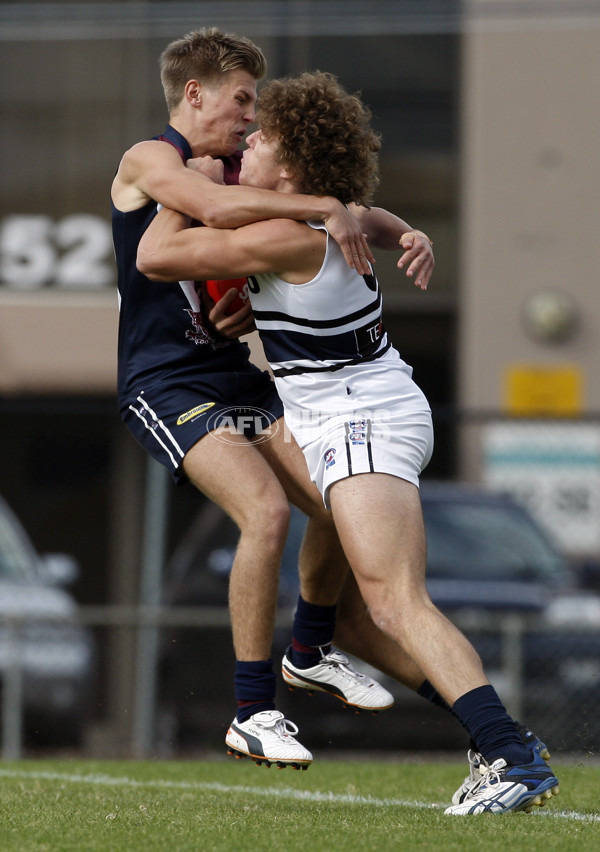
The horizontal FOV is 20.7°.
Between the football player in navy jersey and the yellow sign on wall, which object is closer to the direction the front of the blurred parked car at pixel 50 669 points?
the football player in navy jersey

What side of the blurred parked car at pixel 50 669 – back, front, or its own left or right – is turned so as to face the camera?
front

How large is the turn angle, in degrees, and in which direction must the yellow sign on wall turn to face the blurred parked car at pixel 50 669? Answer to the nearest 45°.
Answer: approximately 45° to its right

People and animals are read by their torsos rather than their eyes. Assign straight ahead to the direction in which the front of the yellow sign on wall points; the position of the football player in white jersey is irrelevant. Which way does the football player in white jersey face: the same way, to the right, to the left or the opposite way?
to the right

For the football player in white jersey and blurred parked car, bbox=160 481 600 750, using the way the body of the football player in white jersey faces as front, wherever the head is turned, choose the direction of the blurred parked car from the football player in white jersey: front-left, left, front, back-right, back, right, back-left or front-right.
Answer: right

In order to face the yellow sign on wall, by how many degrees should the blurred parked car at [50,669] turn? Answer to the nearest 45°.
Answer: approximately 135° to its left

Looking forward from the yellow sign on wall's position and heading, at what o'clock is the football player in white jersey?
The football player in white jersey is roughly at 12 o'clock from the yellow sign on wall.

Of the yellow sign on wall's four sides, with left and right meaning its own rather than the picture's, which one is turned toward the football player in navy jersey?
front

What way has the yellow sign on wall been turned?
toward the camera

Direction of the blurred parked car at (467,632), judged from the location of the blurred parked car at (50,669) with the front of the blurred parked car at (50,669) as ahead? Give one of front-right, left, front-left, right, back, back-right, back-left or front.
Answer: left

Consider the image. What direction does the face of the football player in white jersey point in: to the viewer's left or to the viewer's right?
to the viewer's left

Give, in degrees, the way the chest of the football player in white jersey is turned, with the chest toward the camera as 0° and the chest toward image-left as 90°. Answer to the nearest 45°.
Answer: approximately 90°

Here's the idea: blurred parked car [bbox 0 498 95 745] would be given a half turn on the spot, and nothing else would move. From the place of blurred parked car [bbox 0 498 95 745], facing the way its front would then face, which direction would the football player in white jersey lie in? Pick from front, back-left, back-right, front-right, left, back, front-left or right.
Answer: back
